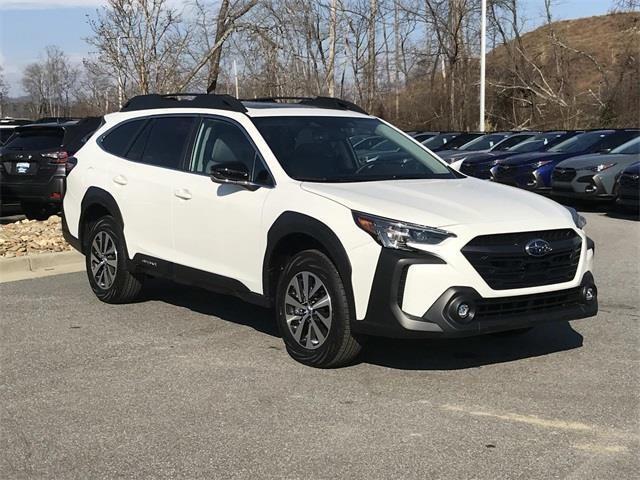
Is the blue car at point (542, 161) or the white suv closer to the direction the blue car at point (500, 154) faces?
the white suv

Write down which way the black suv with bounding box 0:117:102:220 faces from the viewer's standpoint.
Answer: facing away from the viewer and to the right of the viewer

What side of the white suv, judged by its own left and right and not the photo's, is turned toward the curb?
back

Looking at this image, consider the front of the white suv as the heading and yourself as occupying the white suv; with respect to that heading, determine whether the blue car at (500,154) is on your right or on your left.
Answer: on your left

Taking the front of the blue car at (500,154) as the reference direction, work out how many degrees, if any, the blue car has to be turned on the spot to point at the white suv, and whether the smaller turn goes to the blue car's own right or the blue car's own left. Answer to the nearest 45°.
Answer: approximately 45° to the blue car's own left

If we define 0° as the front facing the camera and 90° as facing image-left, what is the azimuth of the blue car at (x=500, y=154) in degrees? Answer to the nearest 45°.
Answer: approximately 45°

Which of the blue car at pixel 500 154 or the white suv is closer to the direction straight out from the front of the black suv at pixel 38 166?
the blue car
